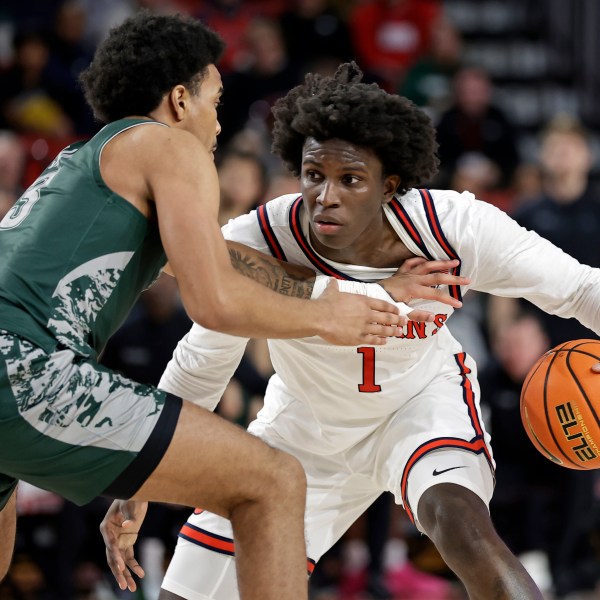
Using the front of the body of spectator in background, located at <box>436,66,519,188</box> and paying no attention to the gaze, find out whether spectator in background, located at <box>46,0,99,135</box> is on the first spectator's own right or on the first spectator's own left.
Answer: on the first spectator's own right

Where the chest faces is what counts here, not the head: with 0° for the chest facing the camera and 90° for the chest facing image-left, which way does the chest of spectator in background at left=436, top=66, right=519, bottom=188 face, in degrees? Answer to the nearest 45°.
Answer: approximately 0°

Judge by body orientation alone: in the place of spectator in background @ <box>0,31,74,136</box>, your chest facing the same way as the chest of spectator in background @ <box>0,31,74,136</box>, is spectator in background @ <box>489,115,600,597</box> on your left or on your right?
on your left

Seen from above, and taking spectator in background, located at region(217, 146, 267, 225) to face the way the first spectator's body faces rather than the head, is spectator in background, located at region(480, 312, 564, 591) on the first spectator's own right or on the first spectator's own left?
on the first spectator's own left
